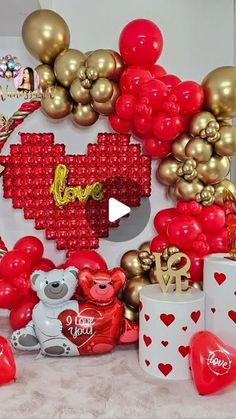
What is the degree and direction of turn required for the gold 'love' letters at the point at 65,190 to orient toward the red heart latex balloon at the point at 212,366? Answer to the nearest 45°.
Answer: approximately 45° to its left

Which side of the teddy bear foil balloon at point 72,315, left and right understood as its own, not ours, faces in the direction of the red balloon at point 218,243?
left

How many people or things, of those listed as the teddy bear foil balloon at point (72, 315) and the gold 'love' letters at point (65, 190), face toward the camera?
2

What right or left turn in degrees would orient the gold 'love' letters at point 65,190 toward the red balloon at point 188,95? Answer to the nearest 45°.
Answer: approximately 45° to its left
